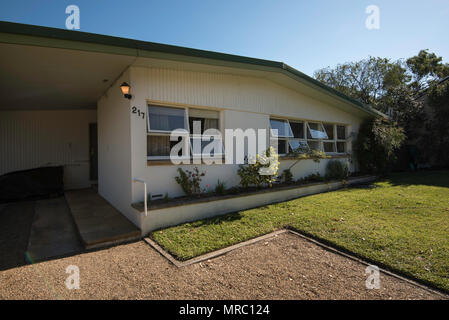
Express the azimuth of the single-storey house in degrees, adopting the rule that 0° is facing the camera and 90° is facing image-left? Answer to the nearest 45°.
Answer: approximately 315°

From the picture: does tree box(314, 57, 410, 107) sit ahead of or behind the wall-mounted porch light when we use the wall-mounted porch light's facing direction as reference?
behind

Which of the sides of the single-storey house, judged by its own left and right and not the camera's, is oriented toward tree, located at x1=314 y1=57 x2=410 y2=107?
left

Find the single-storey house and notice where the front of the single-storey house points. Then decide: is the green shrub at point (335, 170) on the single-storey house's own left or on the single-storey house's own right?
on the single-storey house's own left

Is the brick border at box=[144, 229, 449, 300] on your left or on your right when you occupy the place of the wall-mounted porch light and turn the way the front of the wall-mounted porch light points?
on your left
